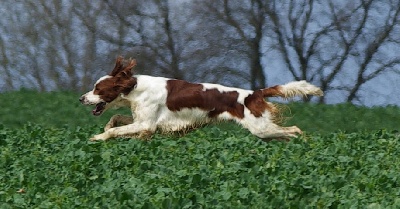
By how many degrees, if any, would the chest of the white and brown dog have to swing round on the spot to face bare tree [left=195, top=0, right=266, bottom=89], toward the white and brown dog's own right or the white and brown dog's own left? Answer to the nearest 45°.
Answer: approximately 90° to the white and brown dog's own right

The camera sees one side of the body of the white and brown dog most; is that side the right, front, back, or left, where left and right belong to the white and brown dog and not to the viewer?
left
